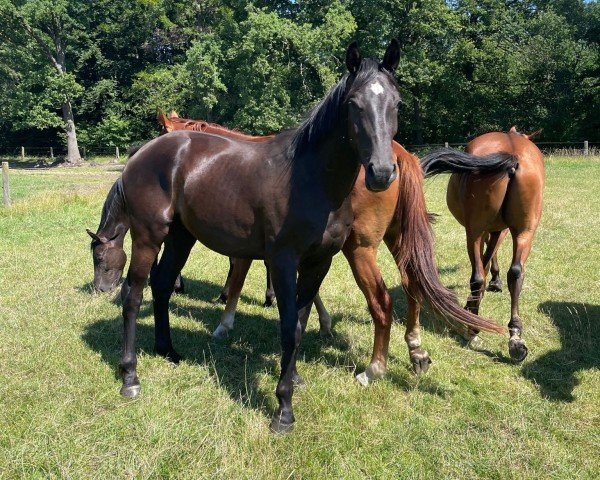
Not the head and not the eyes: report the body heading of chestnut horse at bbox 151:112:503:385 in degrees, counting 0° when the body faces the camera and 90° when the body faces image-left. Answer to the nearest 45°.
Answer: approximately 135°

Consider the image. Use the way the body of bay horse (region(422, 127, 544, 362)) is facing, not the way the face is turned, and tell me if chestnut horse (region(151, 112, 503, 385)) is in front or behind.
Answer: behind

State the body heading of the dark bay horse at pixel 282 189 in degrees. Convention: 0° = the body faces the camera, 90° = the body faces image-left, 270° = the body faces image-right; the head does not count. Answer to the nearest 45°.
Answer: approximately 315°

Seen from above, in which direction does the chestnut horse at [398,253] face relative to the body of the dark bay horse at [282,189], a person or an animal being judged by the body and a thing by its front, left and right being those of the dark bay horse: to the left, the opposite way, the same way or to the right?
the opposite way

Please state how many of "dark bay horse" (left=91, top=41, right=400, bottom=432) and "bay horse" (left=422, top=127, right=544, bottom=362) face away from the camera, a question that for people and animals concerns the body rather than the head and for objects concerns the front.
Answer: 1

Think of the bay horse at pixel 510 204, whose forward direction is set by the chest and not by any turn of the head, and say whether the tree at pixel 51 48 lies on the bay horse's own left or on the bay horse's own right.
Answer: on the bay horse's own left

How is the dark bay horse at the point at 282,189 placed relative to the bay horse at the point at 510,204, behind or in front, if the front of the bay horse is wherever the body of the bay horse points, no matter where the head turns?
behind

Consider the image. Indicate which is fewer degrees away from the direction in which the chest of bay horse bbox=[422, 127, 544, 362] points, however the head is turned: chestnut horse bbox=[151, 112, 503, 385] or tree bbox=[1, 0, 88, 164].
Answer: the tree

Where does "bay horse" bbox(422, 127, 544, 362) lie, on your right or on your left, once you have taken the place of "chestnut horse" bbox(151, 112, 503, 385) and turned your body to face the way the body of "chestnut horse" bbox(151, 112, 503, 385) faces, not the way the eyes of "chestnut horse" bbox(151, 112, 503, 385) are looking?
on your right

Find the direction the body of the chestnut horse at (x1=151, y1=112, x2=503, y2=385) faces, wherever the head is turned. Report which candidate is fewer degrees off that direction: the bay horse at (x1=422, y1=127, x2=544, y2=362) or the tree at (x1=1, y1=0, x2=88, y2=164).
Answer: the tree

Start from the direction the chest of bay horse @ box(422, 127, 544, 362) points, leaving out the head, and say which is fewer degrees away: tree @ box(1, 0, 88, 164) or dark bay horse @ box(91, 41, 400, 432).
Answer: the tree

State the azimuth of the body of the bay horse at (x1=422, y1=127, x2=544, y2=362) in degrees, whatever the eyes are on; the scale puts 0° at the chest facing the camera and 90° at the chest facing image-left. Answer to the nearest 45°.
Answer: approximately 180°
